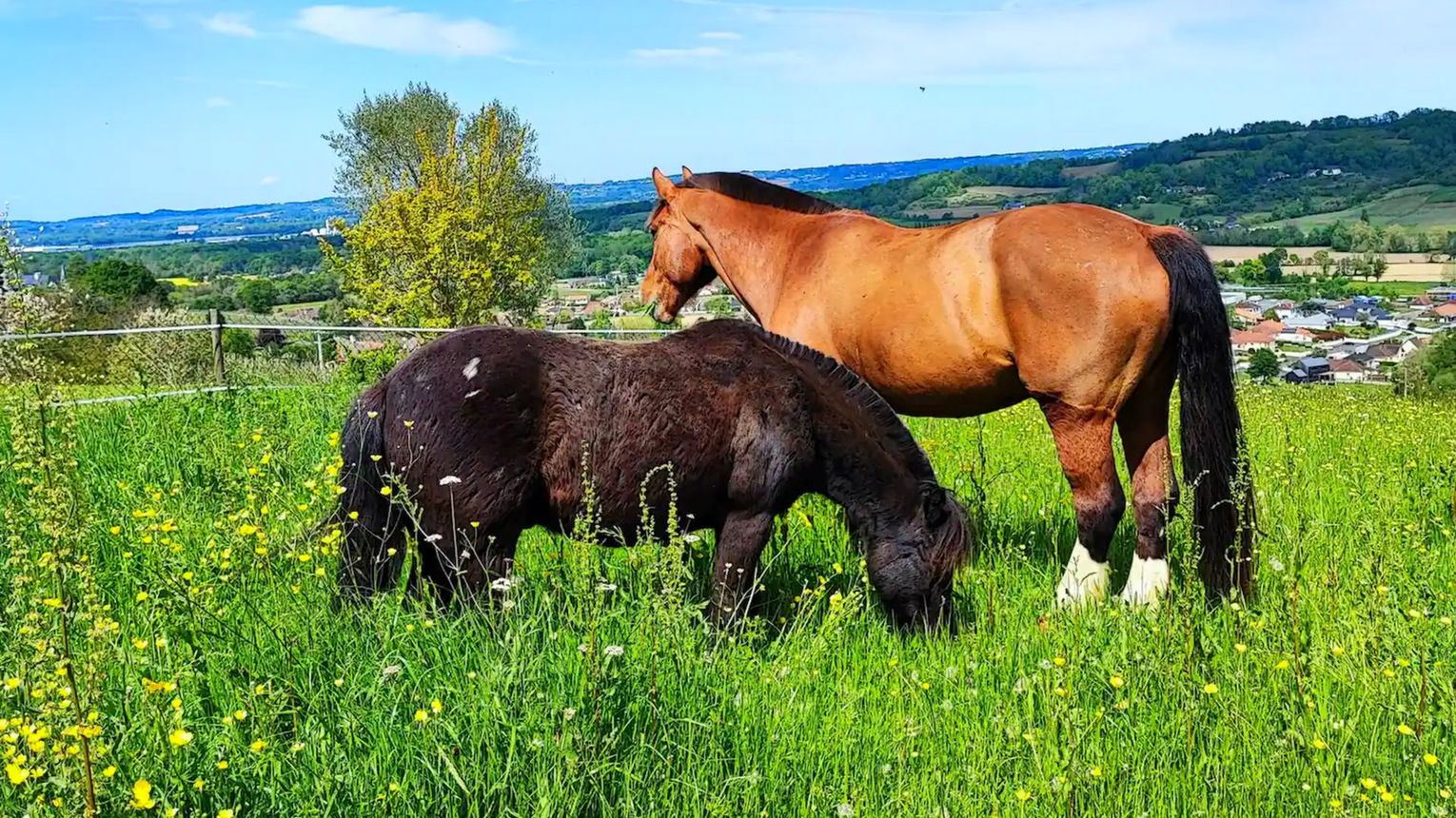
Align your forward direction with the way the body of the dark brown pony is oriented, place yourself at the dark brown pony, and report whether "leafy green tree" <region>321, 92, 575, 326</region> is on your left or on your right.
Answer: on your left

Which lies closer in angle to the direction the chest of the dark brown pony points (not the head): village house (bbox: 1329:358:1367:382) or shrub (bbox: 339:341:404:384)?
the village house

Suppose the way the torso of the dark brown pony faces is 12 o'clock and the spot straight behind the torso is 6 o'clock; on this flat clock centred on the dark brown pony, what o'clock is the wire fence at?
The wire fence is roughly at 8 o'clock from the dark brown pony.

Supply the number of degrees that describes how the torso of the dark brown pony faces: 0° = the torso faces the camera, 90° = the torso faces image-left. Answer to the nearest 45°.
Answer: approximately 270°

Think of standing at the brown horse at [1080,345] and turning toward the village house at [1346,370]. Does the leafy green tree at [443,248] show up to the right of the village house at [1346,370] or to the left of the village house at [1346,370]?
left

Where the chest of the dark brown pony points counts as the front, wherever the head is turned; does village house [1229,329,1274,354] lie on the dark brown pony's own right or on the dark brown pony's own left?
on the dark brown pony's own left

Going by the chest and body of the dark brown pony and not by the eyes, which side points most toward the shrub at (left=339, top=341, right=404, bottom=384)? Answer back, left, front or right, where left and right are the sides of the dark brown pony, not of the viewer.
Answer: left

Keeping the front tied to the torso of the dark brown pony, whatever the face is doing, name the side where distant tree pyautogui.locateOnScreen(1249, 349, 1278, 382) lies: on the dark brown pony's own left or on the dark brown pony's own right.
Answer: on the dark brown pony's own left
